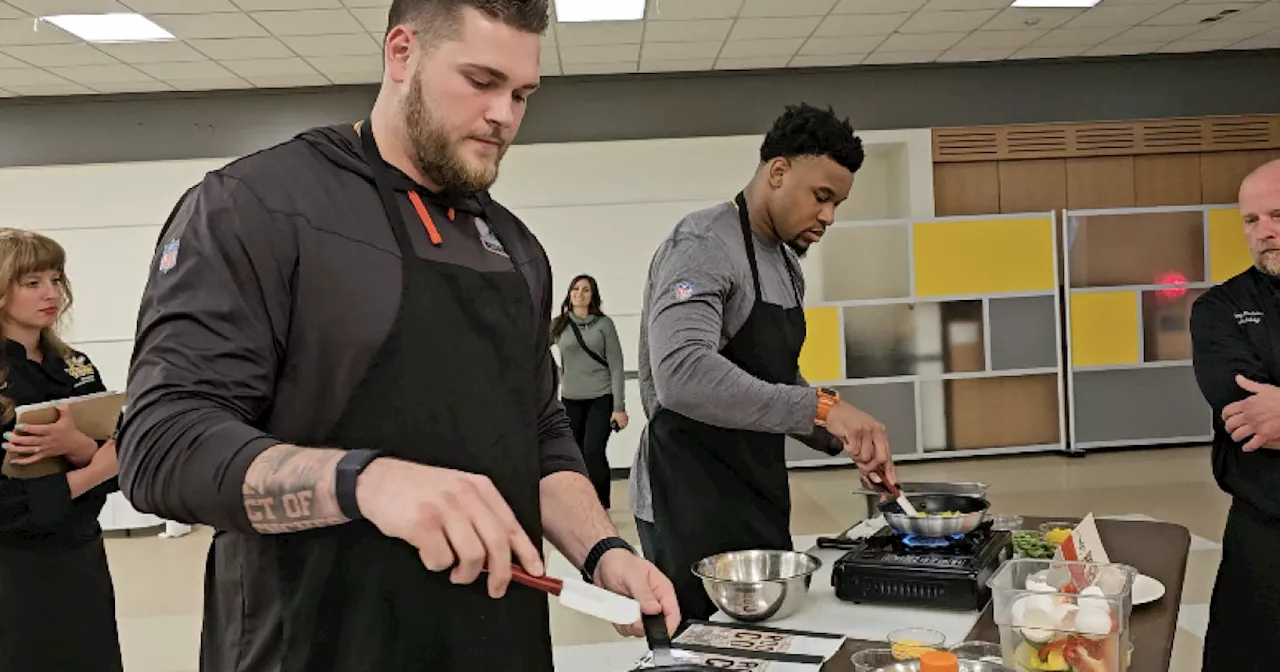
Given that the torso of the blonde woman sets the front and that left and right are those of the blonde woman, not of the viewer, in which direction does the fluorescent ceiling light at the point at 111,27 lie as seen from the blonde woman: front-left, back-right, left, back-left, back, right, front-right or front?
back-left

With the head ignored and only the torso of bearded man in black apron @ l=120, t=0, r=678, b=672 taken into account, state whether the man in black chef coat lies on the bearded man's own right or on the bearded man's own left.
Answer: on the bearded man's own left

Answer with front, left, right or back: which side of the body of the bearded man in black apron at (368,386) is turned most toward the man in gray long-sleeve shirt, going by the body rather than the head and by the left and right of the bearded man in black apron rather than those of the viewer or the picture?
left

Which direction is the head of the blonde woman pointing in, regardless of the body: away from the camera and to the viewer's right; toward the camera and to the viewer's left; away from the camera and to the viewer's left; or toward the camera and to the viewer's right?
toward the camera and to the viewer's right

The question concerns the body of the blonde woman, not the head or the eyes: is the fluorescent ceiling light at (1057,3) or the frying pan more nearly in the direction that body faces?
the frying pan

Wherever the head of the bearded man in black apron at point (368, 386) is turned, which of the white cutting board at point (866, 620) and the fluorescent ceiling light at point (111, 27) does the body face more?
the white cutting board

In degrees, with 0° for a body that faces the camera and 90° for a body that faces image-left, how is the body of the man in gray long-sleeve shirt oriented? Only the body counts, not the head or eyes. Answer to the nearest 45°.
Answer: approximately 315°
